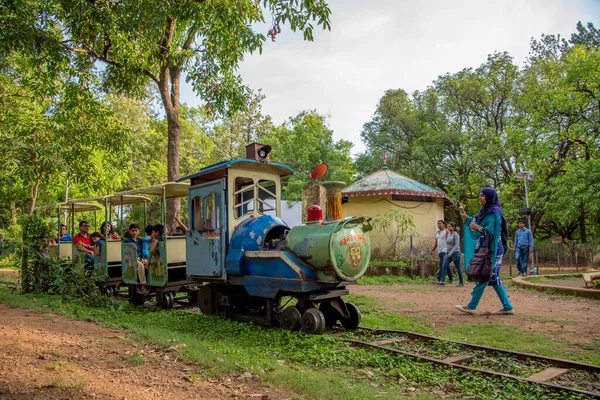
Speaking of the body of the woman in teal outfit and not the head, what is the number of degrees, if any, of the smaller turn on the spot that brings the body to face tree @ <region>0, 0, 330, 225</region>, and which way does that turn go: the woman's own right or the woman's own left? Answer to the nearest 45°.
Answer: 0° — they already face it

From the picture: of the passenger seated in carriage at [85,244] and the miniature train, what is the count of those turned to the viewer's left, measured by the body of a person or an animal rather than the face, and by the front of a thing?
0

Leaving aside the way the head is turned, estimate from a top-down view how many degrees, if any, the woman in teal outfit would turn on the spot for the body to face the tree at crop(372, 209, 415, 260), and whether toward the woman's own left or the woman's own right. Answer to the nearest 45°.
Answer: approximately 90° to the woman's own right

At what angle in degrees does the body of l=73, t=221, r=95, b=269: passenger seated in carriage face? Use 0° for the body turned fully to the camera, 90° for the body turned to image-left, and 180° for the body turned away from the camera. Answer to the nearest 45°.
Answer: approximately 315°

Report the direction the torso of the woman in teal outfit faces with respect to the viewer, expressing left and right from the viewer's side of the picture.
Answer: facing to the left of the viewer

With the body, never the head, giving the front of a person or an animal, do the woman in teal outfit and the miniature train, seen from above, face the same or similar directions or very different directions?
very different directions

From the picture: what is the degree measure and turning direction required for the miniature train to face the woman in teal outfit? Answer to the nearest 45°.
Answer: approximately 45° to its left

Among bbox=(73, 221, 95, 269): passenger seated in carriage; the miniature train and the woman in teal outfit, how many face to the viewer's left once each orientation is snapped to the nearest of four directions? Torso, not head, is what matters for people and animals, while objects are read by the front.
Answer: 1

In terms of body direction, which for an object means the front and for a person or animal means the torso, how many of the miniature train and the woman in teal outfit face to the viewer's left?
1

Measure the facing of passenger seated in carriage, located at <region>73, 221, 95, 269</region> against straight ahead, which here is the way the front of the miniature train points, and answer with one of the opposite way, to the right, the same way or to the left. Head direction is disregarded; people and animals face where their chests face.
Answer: the same way

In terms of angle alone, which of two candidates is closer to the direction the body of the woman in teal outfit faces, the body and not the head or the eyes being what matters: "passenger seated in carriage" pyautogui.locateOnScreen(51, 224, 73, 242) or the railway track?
the passenger seated in carriage

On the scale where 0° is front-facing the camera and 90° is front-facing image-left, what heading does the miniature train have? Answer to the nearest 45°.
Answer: approximately 315°
